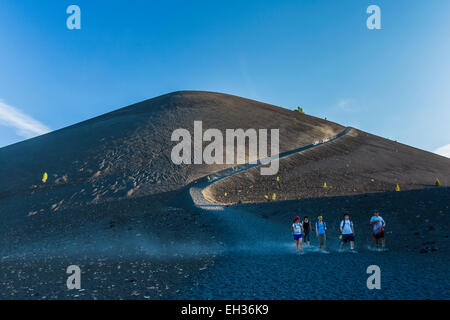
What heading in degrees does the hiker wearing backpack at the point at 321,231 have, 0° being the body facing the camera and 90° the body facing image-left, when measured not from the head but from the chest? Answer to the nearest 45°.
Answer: approximately 0°
